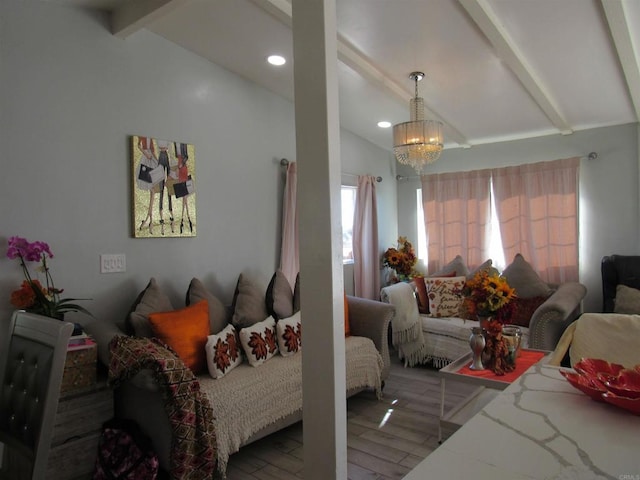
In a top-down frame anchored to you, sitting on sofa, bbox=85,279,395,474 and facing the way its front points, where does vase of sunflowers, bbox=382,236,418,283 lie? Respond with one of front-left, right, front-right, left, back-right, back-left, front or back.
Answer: left

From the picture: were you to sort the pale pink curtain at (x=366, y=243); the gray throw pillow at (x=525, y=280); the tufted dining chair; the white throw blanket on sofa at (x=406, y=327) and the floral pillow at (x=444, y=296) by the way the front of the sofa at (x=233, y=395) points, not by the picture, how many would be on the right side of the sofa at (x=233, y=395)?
1

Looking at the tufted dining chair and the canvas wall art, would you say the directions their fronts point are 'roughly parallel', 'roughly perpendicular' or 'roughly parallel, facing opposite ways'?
roughly perpendicular

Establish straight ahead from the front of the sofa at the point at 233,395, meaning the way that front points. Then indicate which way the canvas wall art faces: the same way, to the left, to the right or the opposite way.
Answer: the same way

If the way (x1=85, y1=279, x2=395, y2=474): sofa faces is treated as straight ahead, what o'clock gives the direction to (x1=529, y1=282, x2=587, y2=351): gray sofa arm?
The gray sofa arm is roughly at 10 o'clock from the sofa.

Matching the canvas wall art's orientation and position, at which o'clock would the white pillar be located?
The white pillar is roughly at 1 o'clock from the canvas wall art.

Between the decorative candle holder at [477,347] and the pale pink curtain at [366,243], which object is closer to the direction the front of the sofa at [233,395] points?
the decorative candle holder

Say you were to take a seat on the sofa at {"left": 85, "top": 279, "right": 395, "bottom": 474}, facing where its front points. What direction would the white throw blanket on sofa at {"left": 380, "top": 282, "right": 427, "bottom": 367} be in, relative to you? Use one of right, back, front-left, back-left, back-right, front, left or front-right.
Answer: left

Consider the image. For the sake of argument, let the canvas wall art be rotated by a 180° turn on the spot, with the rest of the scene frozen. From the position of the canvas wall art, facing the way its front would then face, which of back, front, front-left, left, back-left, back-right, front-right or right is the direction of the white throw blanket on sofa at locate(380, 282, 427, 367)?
back-right

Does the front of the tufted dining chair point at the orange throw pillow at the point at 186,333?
no

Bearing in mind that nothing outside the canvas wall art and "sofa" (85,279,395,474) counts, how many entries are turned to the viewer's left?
0

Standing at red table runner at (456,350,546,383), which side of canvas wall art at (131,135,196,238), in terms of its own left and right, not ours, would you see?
front

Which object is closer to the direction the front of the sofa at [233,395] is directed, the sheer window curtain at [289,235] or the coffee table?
the coffee table

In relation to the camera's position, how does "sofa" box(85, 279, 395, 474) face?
facing the viewer and to the right of the viewer
